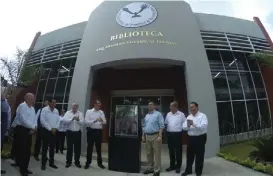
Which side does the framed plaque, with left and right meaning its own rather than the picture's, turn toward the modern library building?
back

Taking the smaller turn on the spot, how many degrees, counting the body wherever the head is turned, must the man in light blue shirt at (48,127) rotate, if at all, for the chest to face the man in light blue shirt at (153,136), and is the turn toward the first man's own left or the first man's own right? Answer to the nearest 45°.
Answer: approximately 45° to the first man's own left

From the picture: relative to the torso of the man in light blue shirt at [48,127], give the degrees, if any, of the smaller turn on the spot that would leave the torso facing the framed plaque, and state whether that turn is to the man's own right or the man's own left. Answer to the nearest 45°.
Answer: approximately 45° to the man's own left

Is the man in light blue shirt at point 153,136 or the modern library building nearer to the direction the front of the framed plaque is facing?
the man in light blue shirt

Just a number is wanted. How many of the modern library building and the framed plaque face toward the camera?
2

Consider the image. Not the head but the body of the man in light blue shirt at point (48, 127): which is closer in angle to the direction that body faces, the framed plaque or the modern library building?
the framed plaque

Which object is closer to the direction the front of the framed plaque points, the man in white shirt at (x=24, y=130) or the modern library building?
the man in white shirt

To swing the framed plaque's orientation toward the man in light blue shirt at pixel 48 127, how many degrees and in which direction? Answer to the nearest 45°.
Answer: approximately 90° to its right

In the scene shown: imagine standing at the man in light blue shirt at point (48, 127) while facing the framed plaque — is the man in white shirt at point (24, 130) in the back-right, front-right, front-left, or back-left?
back-right

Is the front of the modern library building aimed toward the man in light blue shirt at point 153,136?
yes

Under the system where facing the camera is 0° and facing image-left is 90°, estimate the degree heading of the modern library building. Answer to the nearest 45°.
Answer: approximately 0°
